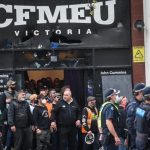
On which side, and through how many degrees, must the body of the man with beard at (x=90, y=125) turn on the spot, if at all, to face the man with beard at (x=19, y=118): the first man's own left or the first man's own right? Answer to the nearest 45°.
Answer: approximately 135° to the first man's own right

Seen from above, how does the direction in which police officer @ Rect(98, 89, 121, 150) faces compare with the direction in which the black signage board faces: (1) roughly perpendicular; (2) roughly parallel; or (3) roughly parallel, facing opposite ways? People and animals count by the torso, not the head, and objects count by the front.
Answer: roughly perpendicular

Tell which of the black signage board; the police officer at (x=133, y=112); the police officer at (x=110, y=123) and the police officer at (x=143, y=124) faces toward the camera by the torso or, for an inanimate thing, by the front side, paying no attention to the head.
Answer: the black signage board

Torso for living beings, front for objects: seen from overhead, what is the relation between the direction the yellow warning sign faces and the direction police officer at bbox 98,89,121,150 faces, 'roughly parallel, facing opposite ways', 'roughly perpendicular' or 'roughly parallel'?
roughly perpendicular

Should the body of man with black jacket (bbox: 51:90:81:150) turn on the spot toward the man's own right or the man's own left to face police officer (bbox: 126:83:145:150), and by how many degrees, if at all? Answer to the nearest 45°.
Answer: approximately 45° to the man's own left
